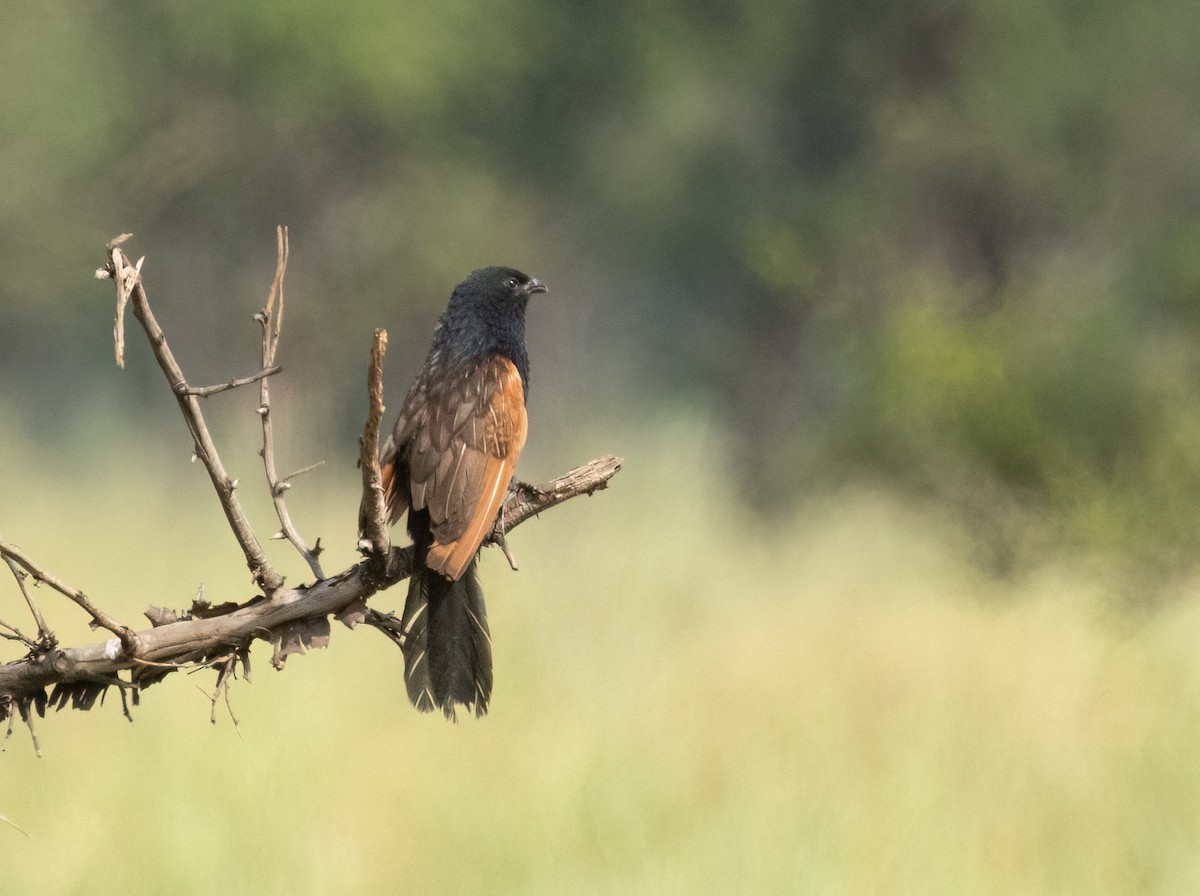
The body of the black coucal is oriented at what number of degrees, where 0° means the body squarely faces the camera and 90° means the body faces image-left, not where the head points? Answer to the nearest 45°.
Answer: approximately 225°
